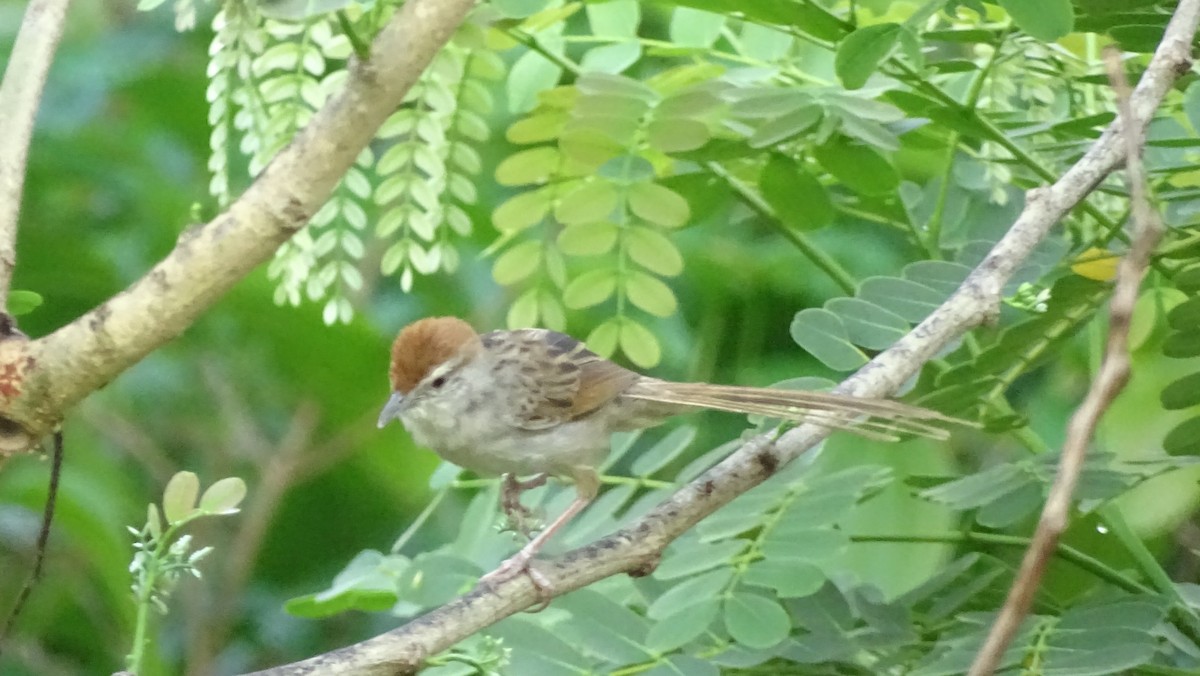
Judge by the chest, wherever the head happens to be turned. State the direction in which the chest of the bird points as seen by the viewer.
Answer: to the viewer's left
